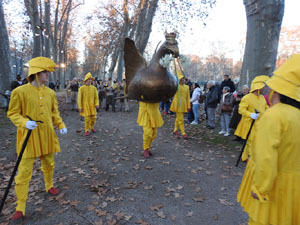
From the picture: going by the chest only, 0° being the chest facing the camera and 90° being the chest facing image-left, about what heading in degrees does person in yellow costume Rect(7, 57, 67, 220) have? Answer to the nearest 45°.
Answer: approximately 315°

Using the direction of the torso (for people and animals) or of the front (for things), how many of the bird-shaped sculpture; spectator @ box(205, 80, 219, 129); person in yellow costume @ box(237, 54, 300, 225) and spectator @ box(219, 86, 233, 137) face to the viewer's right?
1

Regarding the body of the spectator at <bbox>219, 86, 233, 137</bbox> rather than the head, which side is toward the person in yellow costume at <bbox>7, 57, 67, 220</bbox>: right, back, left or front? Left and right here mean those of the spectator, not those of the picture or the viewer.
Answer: front

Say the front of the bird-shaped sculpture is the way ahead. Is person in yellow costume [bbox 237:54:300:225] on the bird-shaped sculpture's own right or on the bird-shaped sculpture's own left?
on the bird-shaped sculpture's own right

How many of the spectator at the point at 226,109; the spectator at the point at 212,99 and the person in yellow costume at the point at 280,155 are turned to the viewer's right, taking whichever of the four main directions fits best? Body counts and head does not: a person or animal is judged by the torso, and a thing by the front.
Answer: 0

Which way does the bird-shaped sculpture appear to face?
to the viewer's right

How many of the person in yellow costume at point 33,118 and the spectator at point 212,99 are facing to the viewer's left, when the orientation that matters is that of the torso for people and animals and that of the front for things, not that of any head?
1

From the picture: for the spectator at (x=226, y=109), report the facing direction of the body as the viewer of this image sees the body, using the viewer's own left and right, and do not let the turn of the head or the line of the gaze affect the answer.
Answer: facing the viewer and to the left of the viewer

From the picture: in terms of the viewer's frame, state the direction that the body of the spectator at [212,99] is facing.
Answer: to the viewer's left

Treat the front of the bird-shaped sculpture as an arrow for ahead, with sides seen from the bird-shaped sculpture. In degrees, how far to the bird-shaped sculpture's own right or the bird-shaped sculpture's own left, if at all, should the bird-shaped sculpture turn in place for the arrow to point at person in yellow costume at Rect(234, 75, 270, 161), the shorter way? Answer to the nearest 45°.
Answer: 0° — it already faces them
